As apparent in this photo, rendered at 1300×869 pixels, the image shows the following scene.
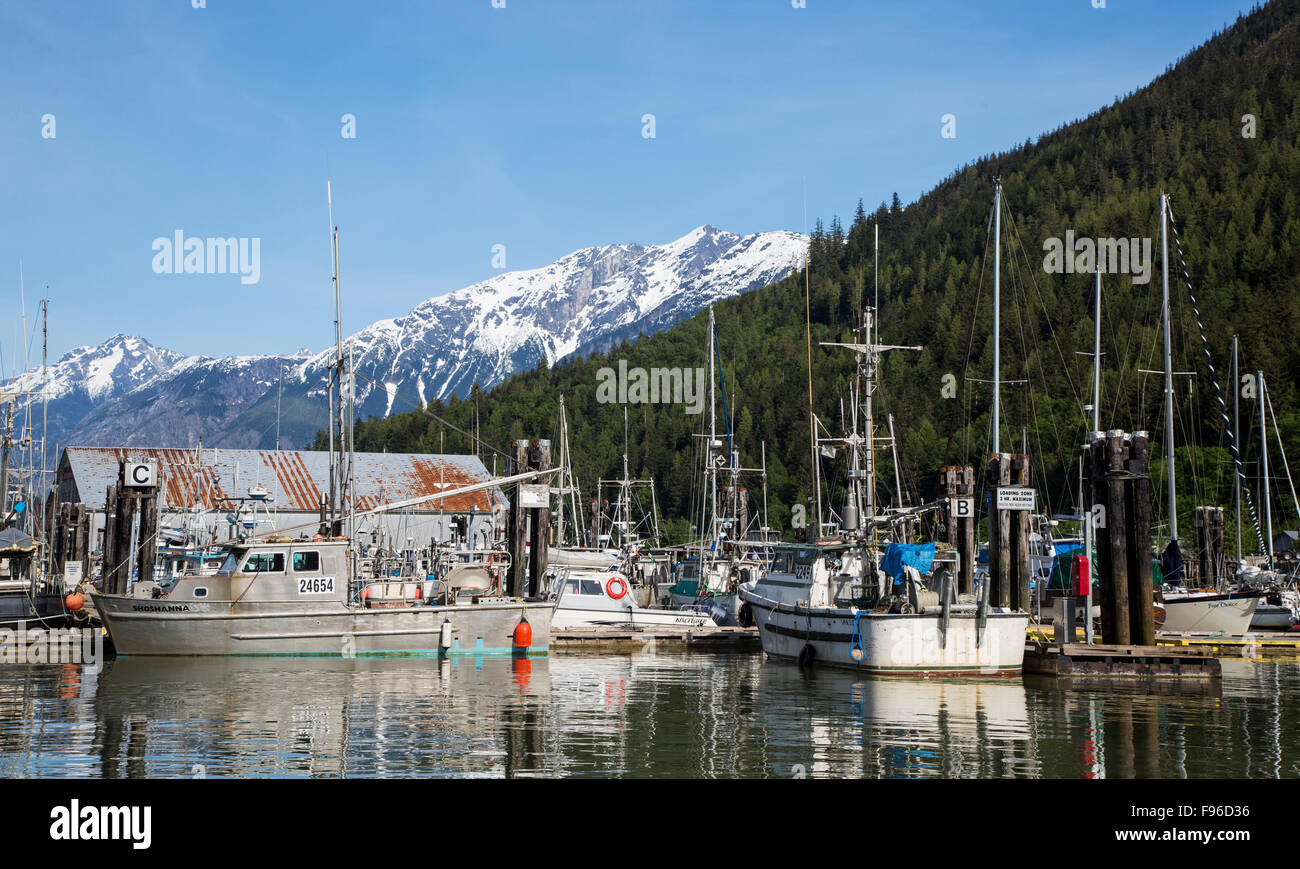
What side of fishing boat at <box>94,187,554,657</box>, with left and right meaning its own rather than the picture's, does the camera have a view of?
left

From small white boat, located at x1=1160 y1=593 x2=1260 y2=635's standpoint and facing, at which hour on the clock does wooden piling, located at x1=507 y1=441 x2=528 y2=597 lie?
The wooden piling is roughly at 5 o'clock from the small white boat.

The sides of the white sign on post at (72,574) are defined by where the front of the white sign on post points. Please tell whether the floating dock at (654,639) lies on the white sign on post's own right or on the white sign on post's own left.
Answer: on the white sign on post's own left

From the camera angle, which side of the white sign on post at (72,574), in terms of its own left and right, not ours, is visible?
front

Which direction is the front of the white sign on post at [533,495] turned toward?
toward the camera

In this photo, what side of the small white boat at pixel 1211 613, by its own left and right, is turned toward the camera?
right

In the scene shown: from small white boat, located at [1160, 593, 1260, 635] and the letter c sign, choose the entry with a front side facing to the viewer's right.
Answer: the small white boat

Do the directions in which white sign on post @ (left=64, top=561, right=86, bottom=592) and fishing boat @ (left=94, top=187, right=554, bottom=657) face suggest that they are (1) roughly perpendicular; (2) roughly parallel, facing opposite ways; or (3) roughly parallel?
roughly perpendicular

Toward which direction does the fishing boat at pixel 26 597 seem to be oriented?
to the viewer's left

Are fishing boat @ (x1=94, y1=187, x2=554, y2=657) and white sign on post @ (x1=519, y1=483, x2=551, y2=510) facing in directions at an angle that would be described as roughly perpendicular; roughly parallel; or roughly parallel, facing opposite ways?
roughly perpendicular

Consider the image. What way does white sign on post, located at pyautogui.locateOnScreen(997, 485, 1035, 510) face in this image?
toward the camera

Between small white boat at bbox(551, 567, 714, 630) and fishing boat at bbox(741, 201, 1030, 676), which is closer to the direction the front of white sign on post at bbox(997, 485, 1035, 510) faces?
the fishing boat

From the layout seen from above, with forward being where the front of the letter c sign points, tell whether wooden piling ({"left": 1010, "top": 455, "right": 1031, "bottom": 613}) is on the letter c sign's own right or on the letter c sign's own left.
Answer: on the letter c sign's own left
